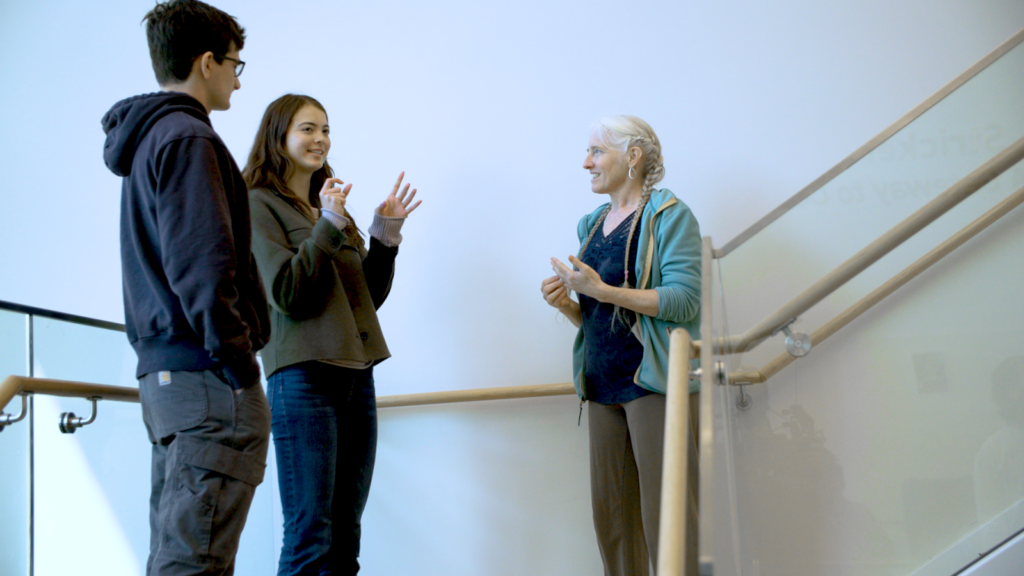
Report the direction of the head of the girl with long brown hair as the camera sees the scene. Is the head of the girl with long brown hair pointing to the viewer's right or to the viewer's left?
to the viewer's right

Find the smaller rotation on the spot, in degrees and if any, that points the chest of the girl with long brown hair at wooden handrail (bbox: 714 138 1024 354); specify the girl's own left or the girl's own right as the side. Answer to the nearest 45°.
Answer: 0° — they already face it

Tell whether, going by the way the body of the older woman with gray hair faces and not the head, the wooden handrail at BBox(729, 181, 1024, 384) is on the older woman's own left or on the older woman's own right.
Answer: on the older woman's own left

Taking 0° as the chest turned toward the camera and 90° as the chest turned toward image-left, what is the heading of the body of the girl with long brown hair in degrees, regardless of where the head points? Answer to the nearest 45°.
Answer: approximately 315°

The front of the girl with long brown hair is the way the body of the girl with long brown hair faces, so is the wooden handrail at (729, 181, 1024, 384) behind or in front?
in front

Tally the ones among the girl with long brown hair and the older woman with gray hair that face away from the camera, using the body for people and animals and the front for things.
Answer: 0

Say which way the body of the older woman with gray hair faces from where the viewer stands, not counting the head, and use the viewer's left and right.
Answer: facing the viewer and to the left of the viewer

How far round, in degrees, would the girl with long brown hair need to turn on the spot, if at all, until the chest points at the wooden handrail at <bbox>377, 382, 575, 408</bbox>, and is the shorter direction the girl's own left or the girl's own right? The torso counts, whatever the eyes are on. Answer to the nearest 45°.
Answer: approximately 90° to the girl's own left

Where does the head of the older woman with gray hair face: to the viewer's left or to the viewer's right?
to the viewer's left

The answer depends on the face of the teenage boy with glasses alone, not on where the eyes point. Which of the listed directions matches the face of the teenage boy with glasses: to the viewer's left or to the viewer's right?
to the viewer's right

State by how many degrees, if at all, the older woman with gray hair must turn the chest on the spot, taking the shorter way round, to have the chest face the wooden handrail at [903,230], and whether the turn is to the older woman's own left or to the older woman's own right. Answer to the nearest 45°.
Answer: approximately 90° to the older woman's own left

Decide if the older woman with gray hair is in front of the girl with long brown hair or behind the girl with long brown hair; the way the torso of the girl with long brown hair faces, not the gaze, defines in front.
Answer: in front

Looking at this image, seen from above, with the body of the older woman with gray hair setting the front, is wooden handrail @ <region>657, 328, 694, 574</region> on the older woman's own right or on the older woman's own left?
on the older woman's own left

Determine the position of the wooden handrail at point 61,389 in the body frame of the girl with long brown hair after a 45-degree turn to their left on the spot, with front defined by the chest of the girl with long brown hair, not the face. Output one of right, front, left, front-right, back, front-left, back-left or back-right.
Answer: back
